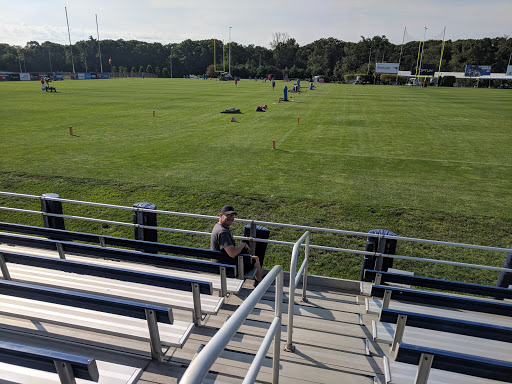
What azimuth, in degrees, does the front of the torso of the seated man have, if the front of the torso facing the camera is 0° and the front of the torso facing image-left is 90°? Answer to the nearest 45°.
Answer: approximately 270°
